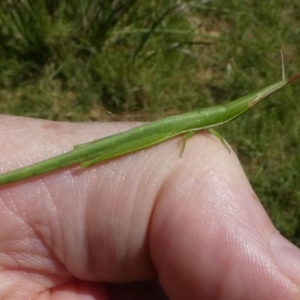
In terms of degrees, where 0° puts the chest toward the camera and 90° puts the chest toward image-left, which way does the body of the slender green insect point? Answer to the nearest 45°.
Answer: approximately 270°
